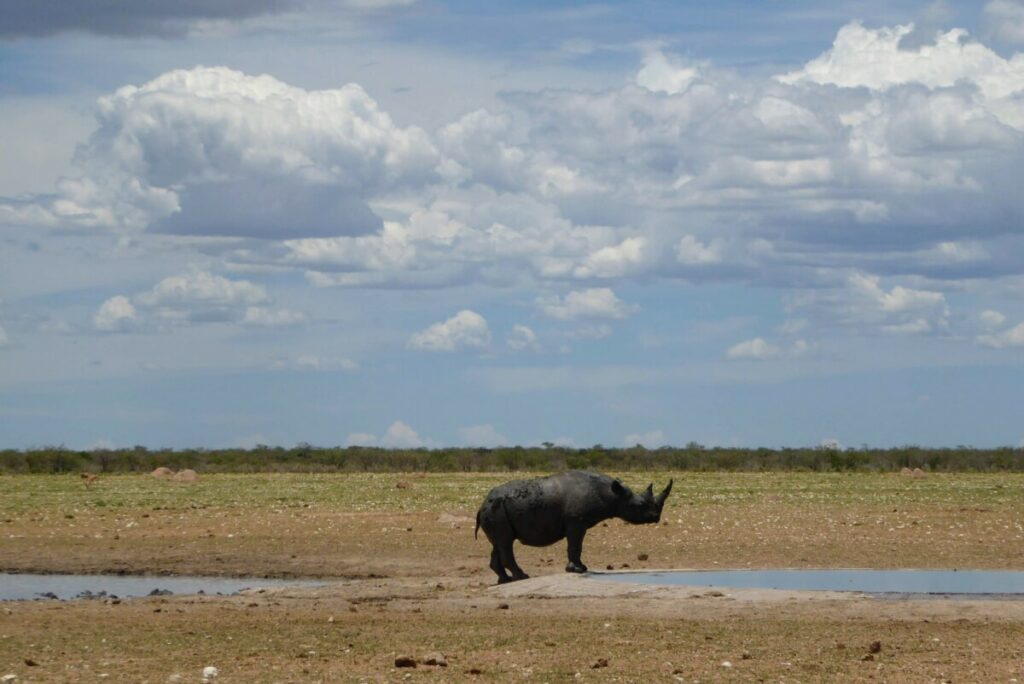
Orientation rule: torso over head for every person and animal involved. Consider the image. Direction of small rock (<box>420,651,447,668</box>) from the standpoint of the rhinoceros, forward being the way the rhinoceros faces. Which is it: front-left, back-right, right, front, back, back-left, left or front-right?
right

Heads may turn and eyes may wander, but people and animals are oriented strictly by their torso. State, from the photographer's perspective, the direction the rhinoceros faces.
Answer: facing to the right of the viewer
